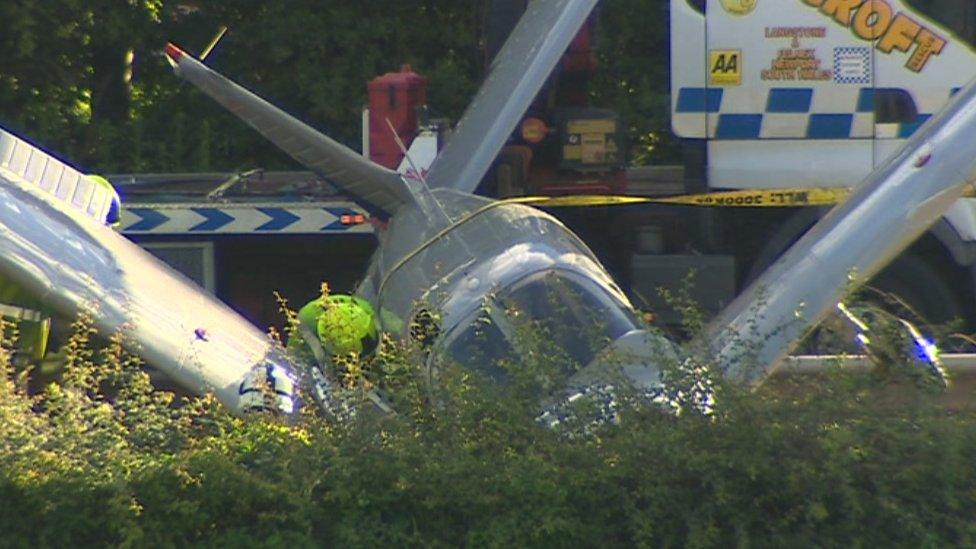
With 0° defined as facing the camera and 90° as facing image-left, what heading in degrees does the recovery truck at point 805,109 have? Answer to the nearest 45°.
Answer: approximately 270°

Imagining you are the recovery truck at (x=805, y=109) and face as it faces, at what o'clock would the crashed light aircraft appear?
The crashed light aircraft is roughly at 4 o'clock from the recovery truck.
